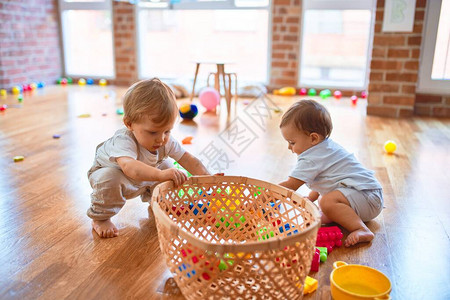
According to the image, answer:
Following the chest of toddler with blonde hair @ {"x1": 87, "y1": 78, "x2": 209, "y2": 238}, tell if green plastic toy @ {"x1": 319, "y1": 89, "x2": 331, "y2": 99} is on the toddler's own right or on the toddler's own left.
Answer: on the toddler's own left

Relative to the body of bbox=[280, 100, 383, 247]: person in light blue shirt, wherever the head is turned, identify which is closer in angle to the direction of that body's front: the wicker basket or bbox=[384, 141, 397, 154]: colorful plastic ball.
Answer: the wicker basket

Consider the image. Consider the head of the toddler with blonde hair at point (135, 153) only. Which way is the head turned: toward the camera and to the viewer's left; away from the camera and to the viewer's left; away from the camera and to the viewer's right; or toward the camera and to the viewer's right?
toward the camera and to the viewer's right

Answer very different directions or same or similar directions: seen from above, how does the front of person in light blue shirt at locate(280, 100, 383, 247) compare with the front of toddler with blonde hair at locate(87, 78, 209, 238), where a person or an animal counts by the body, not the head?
very different directions

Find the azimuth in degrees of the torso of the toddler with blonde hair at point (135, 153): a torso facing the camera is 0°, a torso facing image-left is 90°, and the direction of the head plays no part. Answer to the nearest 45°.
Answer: approximately 315°

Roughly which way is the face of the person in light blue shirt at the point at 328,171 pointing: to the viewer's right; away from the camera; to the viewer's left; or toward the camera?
to the viewer's left

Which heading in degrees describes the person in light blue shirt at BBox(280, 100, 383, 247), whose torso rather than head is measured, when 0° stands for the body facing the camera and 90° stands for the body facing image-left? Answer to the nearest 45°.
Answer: approximately 90°

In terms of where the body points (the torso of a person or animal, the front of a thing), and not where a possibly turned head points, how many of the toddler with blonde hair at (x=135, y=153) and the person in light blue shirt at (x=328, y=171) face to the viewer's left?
1
